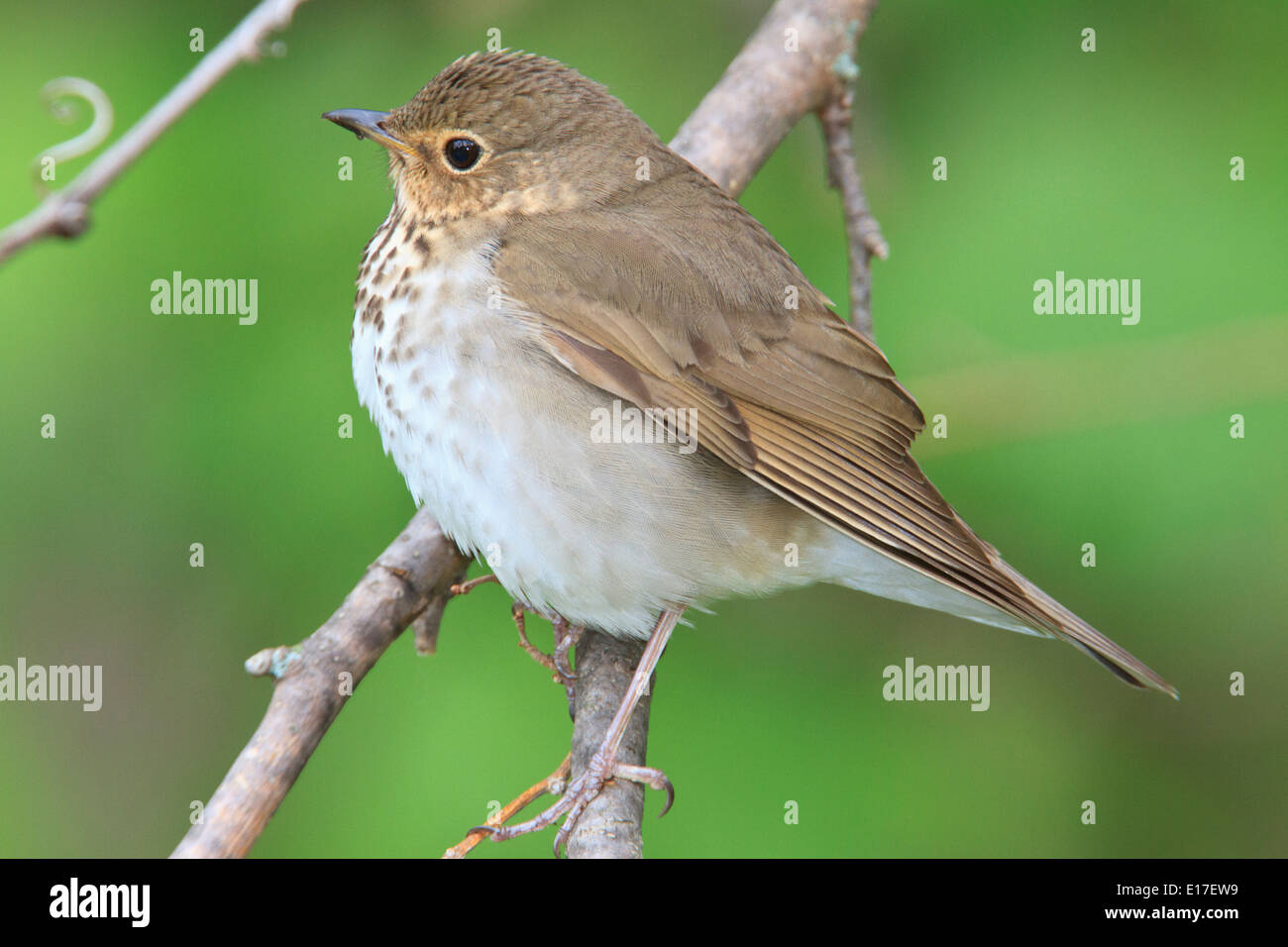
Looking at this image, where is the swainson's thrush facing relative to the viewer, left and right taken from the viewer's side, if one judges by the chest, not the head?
facing to the left of the viewer
